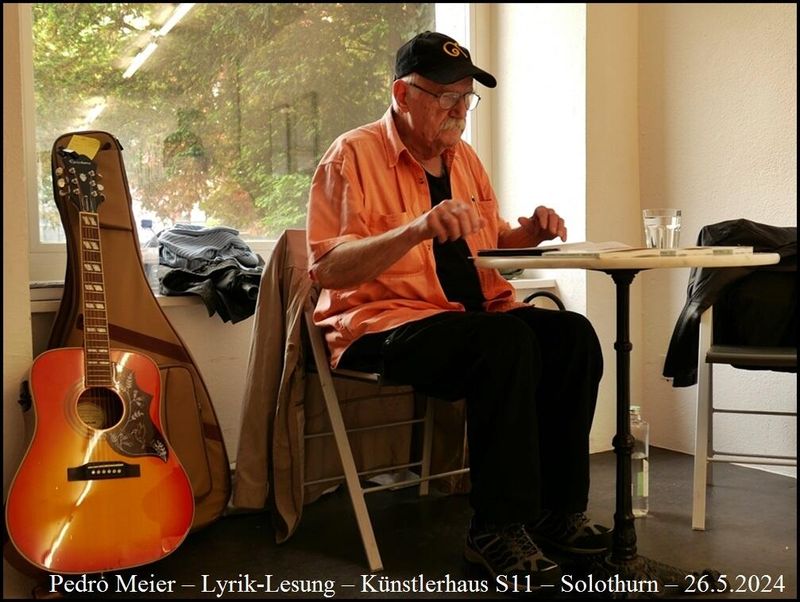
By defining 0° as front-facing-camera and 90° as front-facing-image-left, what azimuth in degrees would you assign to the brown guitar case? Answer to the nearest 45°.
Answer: approximately 0°

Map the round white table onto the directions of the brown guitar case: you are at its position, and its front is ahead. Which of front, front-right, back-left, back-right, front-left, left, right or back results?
front-left

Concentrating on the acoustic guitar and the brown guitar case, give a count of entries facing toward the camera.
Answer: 2

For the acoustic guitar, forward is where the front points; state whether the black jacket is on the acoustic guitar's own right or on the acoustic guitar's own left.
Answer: on the acoustic guitar's own left

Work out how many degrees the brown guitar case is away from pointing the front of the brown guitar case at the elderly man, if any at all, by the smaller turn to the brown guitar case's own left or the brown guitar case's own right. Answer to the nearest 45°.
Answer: approximately 45° to the brown guitar case's own left

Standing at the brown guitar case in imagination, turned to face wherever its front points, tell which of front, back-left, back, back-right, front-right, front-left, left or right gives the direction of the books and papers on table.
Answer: front-left

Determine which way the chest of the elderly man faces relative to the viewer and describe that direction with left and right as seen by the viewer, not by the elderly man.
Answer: facing the viewer and to the right of the viewer

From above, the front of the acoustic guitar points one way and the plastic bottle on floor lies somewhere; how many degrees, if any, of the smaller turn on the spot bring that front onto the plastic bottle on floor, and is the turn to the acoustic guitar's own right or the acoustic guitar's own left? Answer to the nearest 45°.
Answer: approximately 90° to the acoustic guitar's own left

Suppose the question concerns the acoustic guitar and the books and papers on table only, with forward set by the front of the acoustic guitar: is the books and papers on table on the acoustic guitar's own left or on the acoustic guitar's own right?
on the acoustic guitar's own left
